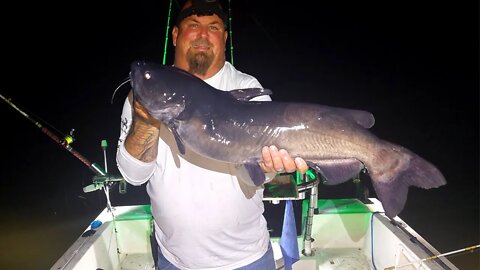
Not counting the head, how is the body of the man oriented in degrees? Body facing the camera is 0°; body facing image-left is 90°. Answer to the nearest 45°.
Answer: approximately 0°
